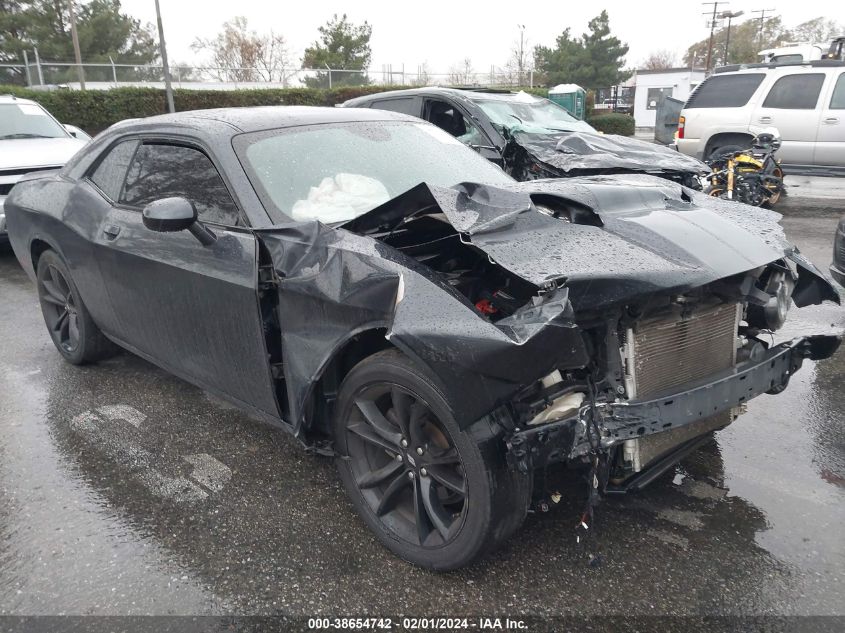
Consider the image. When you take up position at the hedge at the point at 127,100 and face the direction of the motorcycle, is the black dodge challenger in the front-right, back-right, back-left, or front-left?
front-right

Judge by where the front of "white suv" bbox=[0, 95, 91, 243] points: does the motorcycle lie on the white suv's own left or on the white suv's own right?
on the white suv's own left

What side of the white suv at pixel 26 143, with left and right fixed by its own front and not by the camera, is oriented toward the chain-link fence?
back

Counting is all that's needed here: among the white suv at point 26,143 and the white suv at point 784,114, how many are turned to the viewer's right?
1

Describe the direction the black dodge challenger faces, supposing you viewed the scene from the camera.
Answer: facing the viewer and to the right of the viewer

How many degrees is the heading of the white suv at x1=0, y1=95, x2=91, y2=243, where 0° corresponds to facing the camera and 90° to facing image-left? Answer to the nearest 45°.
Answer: approximately 0°

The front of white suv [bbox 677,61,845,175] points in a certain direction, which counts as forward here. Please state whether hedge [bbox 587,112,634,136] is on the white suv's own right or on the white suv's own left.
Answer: on the white suv's own left

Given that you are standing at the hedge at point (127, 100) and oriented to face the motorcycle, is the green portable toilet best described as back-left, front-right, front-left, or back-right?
front-left

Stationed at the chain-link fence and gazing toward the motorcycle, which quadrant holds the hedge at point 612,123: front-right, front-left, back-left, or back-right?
front-left

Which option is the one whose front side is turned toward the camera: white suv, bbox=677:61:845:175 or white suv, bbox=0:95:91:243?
white suv, bbox=0:95:91:243

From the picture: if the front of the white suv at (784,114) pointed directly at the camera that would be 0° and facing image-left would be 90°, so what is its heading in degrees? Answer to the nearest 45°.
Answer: approximately 270°
